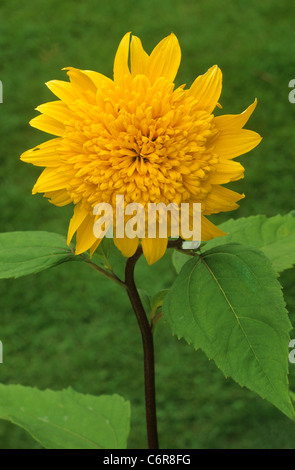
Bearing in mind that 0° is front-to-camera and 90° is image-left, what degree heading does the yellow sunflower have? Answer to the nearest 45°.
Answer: approximately 0°
